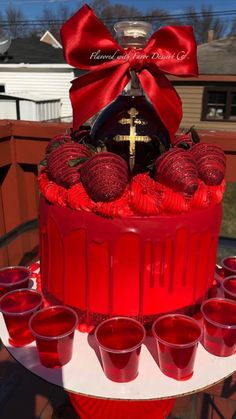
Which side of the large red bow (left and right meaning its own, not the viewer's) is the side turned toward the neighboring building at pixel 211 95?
back

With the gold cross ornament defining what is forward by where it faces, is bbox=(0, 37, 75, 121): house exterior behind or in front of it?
behind

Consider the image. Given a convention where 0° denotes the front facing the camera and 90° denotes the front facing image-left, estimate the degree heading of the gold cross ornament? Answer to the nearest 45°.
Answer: approximately 0°

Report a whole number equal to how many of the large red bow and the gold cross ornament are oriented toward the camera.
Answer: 2
